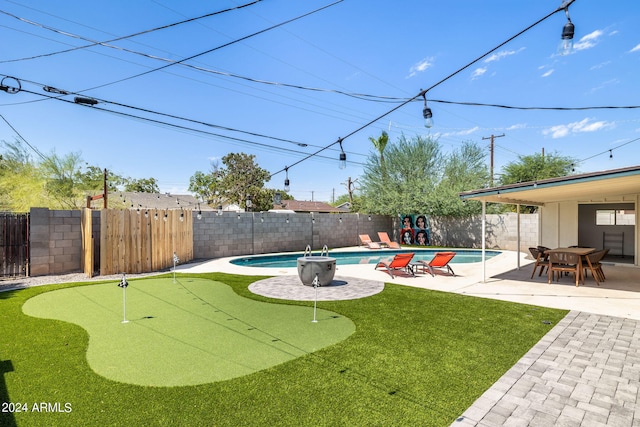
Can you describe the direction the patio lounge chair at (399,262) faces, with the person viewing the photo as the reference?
facing away from the viewer and to the left of the viewer

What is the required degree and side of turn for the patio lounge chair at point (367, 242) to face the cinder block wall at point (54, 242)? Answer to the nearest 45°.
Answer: approximately 90° to its right

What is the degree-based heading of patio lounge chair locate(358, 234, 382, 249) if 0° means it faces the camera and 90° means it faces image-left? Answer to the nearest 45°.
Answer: approximately 315°

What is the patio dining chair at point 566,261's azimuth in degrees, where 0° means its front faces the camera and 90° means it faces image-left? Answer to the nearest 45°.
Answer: approximately 180°

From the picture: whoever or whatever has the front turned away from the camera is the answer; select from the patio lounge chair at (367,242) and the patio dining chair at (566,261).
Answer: the patio dining chair

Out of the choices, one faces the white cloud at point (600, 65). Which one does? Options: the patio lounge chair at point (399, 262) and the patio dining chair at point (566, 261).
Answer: the patio dining chair

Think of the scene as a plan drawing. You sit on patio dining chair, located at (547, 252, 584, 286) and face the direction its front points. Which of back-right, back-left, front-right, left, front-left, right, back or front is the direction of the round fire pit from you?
back-left

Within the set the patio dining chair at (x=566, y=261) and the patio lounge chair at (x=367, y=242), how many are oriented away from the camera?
1
